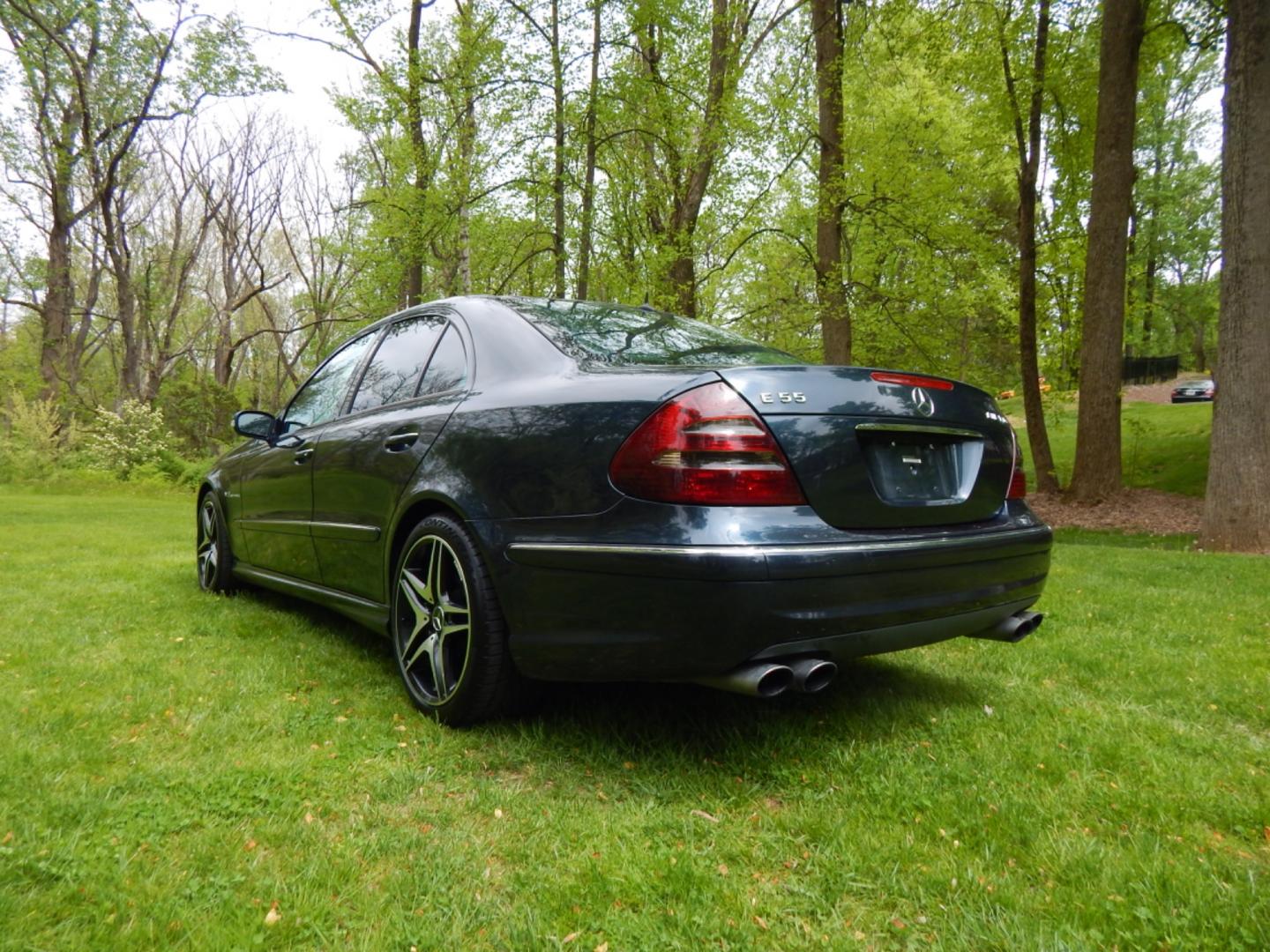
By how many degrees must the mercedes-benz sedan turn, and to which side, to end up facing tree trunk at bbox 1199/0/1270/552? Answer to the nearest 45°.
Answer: approximately 90° to its right

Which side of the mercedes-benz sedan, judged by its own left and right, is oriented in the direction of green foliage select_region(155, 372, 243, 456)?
front

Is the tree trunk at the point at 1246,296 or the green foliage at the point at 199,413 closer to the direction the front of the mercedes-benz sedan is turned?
the green foliage

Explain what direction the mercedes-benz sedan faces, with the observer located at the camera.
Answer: facing away from the viewer and to the left of the viewer

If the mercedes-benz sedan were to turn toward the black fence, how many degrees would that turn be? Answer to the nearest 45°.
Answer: approximately 90° to its right
